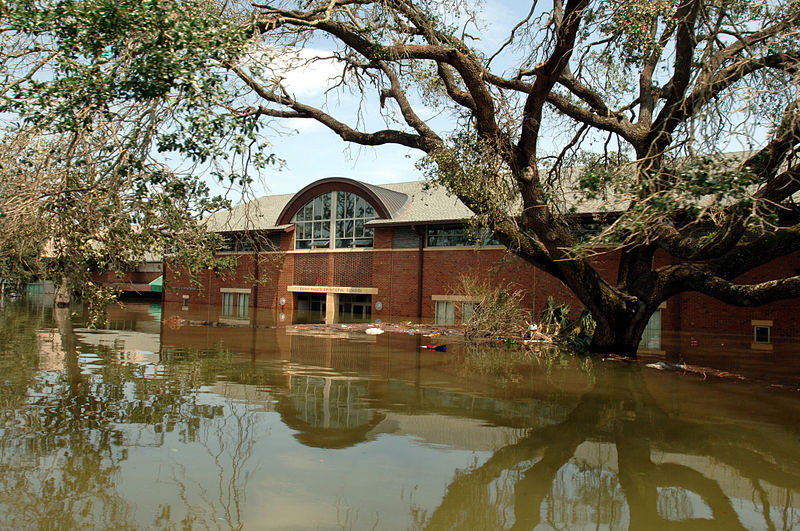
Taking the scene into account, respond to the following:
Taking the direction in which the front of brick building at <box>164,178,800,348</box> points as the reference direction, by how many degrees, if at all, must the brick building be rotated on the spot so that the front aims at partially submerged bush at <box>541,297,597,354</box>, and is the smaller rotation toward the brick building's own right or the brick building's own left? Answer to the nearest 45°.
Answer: approximately 90° to the brick building's own left

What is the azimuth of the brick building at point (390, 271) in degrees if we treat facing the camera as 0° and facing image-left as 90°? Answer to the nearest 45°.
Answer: approximately 45°
